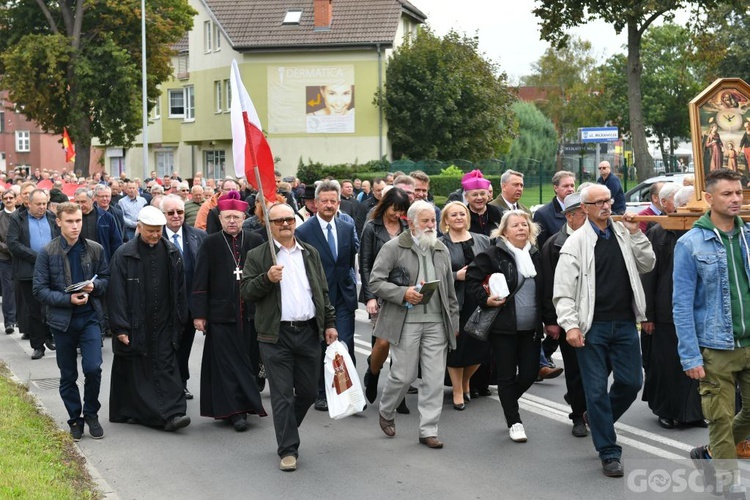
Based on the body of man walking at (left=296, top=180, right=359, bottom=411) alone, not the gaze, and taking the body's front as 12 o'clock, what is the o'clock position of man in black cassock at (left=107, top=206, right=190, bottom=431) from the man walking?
The man in black cassock is roughly at 2 o'clock from the man walking.

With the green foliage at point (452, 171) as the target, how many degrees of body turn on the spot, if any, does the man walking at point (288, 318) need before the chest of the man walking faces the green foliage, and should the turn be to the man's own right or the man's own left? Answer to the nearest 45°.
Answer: approximately 180°

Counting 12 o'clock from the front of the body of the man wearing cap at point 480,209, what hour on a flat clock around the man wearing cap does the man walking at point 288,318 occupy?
The man walking is roughly at 1 o'clock from the man wearing cap.

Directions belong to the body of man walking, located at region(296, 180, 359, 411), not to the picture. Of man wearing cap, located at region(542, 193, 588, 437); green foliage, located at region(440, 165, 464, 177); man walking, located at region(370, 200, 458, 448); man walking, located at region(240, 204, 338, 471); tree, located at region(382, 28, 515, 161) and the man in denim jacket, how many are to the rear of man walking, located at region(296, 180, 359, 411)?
2

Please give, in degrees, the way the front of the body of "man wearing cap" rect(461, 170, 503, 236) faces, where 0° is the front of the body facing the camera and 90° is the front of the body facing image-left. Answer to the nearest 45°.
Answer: approximately 0°

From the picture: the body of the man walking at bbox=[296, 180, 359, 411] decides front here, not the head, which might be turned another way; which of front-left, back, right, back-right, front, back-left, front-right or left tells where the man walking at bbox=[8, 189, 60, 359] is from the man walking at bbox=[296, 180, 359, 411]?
back-right

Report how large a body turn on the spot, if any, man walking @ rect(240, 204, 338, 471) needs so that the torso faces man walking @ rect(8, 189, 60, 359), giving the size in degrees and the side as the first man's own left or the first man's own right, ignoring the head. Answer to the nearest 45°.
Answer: approximately 135° to the first man's own right

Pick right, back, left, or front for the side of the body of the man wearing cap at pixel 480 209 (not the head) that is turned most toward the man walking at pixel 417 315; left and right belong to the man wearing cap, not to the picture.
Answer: front

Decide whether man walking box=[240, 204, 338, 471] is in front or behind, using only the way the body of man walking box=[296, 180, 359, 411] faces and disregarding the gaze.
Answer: in front
